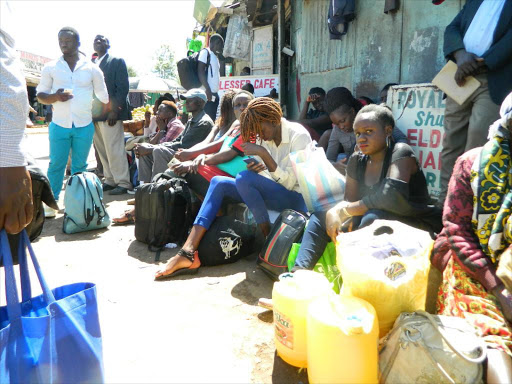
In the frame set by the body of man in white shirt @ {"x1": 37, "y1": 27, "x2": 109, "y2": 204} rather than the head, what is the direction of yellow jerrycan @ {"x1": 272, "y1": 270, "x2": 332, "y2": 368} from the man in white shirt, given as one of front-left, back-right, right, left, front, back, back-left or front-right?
front

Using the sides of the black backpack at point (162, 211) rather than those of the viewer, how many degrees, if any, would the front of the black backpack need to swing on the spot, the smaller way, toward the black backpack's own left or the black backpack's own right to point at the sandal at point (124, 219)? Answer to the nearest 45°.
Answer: approximately 90° to the black backpack's own right

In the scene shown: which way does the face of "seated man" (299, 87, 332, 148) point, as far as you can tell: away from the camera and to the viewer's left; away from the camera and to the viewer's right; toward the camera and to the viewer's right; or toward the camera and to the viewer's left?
toward the camera and to the viewer's left

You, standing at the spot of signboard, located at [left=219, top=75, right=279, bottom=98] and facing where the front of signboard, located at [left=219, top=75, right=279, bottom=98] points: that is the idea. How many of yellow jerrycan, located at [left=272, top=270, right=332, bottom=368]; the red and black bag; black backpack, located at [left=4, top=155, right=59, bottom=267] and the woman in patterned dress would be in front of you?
4

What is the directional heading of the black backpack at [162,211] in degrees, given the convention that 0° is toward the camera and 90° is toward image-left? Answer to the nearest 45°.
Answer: approximately 45°

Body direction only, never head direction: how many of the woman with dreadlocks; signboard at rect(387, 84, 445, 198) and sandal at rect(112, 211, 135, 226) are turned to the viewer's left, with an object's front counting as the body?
2

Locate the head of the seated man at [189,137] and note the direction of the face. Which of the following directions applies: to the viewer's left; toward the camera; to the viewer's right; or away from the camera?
to the viewer's left

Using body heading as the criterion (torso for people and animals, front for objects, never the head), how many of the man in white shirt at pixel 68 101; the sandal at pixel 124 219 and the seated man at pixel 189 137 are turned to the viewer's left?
2

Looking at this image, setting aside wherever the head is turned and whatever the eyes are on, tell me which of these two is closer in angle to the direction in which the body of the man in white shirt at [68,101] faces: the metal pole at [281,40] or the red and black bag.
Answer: the red and black bag

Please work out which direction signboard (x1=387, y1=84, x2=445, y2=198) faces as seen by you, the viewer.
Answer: facing the viewer

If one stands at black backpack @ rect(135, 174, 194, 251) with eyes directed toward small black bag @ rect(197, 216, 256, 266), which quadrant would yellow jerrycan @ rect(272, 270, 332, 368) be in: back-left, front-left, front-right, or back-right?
front-right

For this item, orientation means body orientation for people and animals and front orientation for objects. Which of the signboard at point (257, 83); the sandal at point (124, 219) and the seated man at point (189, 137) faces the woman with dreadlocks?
the signboard

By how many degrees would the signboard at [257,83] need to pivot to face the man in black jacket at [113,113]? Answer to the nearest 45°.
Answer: approximately 45° to its right

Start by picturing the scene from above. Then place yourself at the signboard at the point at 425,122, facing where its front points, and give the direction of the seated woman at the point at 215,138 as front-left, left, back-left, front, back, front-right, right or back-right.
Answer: right
